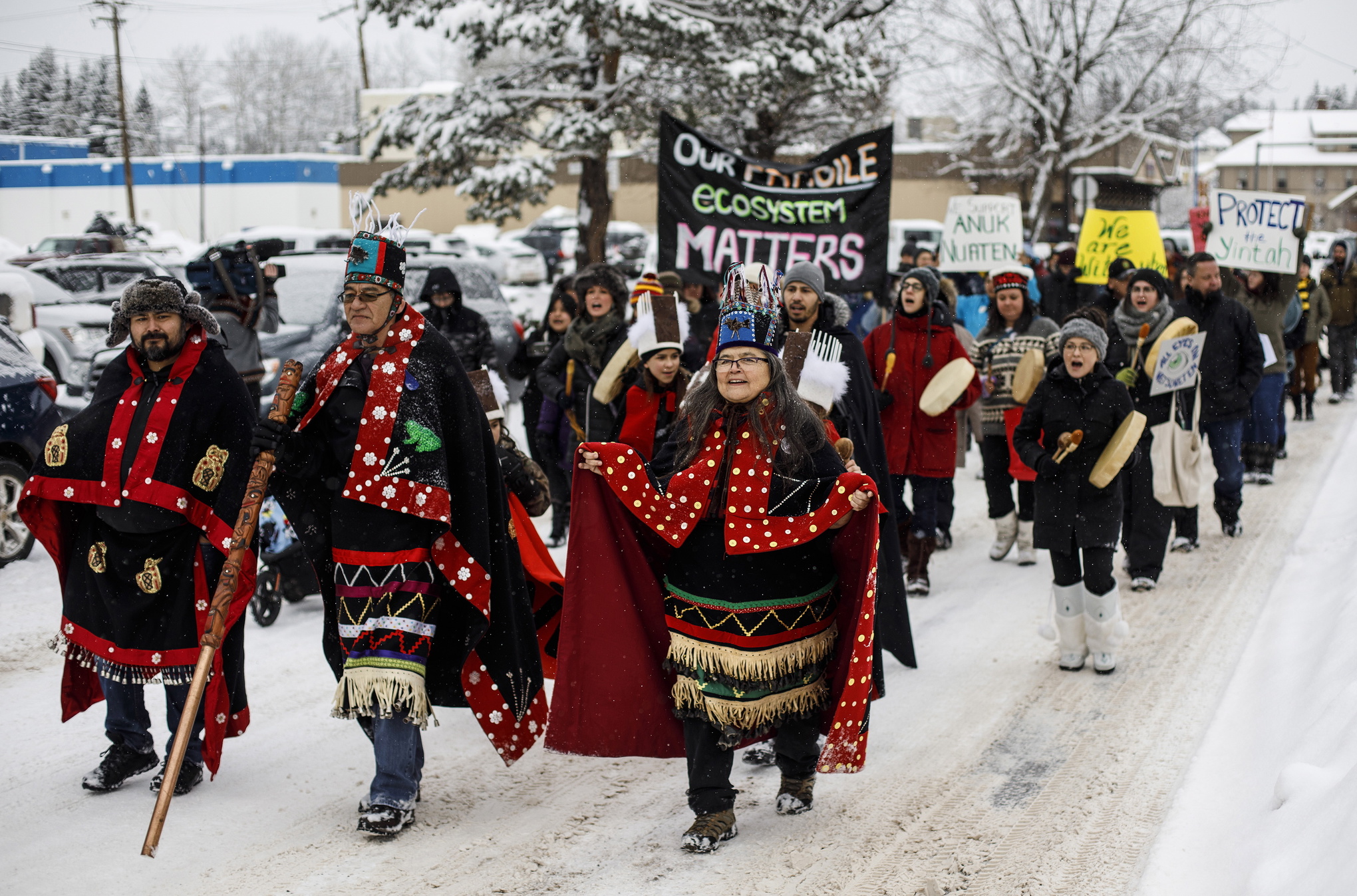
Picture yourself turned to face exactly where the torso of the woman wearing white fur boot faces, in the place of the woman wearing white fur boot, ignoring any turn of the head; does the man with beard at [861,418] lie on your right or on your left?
on your right

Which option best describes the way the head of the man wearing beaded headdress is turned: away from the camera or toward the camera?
toward the camera

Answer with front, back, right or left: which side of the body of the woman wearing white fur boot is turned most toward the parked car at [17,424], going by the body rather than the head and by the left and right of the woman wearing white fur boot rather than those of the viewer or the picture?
right

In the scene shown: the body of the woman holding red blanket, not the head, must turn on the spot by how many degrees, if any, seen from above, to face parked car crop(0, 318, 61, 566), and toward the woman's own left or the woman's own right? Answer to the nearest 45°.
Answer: approximately 135° to the woman's own right

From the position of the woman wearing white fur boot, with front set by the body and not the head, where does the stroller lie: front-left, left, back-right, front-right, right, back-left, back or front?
right

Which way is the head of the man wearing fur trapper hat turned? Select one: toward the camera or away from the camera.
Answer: toward the camera

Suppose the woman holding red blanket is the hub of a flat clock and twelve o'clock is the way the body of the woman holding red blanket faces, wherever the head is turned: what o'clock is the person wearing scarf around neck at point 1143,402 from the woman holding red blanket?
The person wearing scarf around neck is roughly at 7 o'clock from the woman holding red blanket.

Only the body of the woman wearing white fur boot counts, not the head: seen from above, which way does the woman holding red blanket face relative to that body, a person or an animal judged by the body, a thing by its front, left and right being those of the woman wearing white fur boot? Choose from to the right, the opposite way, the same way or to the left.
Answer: the same way

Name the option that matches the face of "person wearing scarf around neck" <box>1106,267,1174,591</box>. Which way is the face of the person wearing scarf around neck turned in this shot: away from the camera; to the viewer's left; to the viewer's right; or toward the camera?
toward the camera

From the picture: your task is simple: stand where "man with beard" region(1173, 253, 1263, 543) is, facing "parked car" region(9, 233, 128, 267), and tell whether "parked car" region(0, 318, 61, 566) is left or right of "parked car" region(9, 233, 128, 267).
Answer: left

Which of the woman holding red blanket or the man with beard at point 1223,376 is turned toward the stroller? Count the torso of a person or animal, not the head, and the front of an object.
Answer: the man with beard

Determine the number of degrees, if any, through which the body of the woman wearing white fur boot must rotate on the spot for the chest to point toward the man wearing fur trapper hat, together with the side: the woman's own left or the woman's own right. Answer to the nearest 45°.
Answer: approximately 45° to the woman's own right

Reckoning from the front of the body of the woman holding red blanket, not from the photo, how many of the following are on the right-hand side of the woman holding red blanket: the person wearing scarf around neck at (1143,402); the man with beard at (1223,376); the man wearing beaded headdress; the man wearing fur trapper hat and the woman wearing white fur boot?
2

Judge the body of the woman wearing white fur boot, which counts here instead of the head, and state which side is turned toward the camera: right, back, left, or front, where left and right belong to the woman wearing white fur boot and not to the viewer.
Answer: front

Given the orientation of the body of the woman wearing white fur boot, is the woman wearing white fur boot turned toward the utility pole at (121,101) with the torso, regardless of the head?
no

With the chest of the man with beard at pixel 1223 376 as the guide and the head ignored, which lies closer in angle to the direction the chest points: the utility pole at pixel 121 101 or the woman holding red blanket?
the woman holding red blanket

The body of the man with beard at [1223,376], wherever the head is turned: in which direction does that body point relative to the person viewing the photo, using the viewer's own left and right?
facing the viewer and to the left of the viewer

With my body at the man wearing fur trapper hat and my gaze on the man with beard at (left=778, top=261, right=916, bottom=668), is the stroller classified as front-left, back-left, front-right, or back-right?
front-left
